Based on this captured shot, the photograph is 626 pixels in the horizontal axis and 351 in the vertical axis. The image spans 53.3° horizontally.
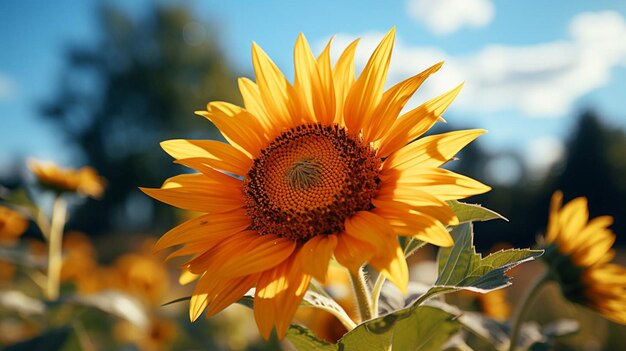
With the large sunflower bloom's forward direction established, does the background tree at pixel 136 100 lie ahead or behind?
behind

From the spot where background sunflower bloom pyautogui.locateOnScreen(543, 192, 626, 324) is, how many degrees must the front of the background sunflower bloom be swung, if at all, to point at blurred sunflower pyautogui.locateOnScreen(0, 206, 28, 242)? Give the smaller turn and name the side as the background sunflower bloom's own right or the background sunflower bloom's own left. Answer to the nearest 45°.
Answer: approximately 180°

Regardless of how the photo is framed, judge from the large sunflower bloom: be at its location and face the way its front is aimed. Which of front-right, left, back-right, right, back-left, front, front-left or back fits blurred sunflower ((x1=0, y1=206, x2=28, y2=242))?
back-right

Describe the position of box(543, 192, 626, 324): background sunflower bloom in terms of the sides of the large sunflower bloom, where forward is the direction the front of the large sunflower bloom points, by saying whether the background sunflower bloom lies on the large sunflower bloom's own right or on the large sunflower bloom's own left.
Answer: on the large sunflower bloom's own left

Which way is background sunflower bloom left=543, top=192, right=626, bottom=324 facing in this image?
to the viewer's right

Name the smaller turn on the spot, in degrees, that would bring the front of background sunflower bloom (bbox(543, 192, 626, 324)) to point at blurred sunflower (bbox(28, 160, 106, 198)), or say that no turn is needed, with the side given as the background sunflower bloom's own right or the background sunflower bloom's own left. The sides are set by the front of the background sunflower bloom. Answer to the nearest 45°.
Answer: approximately 180°

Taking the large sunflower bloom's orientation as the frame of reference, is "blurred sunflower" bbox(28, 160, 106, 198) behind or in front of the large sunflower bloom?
behind

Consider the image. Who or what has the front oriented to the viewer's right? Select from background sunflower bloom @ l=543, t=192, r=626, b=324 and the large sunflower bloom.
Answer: the background sunflower bloom
